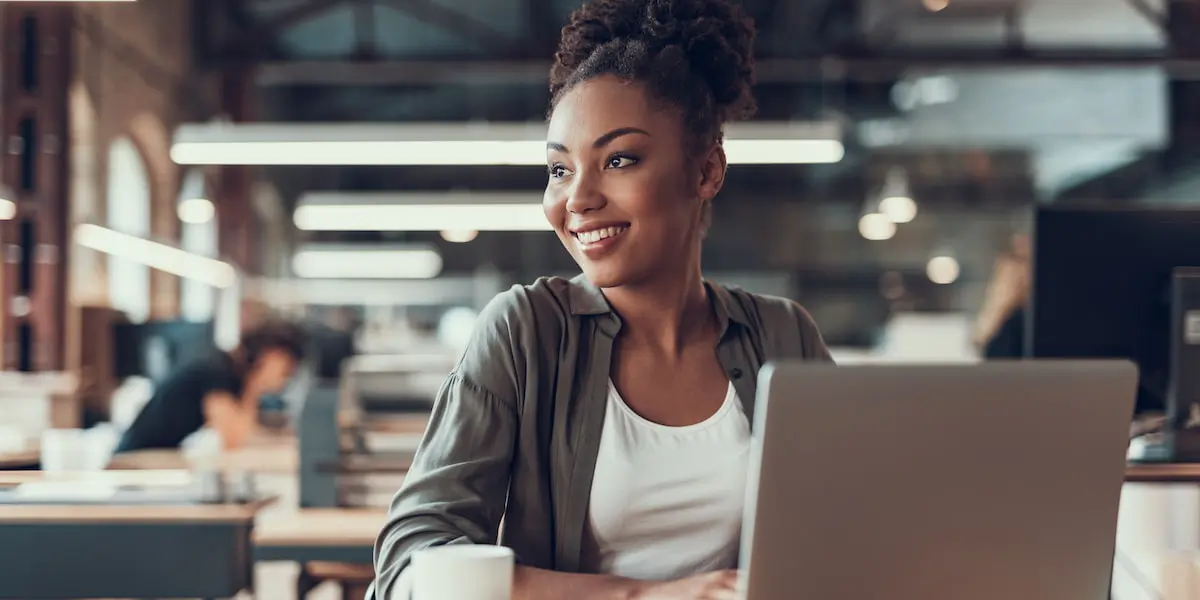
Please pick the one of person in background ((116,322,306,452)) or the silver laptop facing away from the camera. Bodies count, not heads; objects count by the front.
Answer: the silver laptop

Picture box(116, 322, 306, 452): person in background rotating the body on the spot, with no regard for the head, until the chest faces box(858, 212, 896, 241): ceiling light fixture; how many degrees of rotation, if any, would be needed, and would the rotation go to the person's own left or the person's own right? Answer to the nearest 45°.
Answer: approximately 45° to the person's own left

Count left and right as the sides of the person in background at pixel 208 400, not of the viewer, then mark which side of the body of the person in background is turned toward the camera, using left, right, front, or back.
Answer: right

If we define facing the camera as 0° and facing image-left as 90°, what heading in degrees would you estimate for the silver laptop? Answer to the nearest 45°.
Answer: approximately 180°

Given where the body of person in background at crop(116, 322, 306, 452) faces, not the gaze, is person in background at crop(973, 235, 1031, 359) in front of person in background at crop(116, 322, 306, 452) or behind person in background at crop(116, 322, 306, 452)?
in front

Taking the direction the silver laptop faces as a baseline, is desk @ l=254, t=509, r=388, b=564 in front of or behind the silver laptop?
in front

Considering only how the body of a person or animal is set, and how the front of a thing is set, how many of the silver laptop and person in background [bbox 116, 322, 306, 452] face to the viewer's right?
1

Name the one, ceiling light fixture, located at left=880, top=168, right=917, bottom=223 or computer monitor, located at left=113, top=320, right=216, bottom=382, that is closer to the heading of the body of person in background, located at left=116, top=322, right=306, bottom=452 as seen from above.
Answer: the ceiling light fixture

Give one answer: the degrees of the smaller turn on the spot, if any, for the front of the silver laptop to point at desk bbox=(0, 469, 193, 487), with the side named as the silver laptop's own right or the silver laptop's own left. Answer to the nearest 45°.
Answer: approximately 45° to the silver laptop's own left
